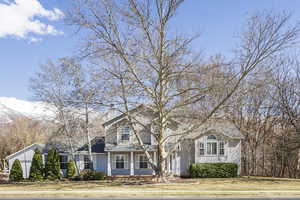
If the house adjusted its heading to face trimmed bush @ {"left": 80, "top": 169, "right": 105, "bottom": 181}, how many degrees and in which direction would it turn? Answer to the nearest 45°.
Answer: approximately 45° to its right

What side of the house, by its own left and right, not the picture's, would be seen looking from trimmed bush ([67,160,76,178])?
right

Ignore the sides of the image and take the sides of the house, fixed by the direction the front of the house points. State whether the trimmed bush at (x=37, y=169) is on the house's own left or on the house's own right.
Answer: on the house's own right

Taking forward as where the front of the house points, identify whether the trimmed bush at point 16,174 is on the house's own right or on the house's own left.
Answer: on the house's own right

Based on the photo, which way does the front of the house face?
toward the camera
